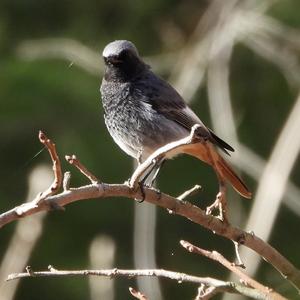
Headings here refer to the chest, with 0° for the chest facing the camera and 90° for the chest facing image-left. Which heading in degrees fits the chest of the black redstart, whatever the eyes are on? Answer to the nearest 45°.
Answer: approximately 45°
